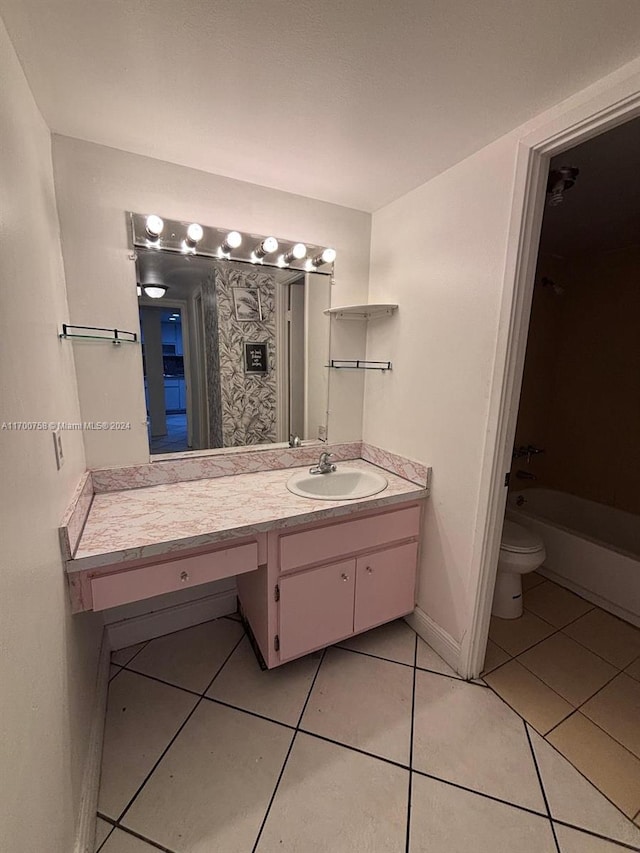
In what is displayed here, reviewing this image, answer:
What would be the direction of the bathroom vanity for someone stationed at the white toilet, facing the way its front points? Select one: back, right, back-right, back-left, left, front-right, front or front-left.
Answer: back-right

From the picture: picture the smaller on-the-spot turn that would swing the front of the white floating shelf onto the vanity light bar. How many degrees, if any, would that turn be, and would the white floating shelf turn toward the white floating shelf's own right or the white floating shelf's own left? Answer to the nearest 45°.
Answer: approximately 45° to the white floating shelf's own right

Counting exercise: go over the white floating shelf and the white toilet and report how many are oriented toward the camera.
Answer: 1

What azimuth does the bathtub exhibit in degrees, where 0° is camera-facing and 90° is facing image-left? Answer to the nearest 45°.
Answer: approximately 45°
